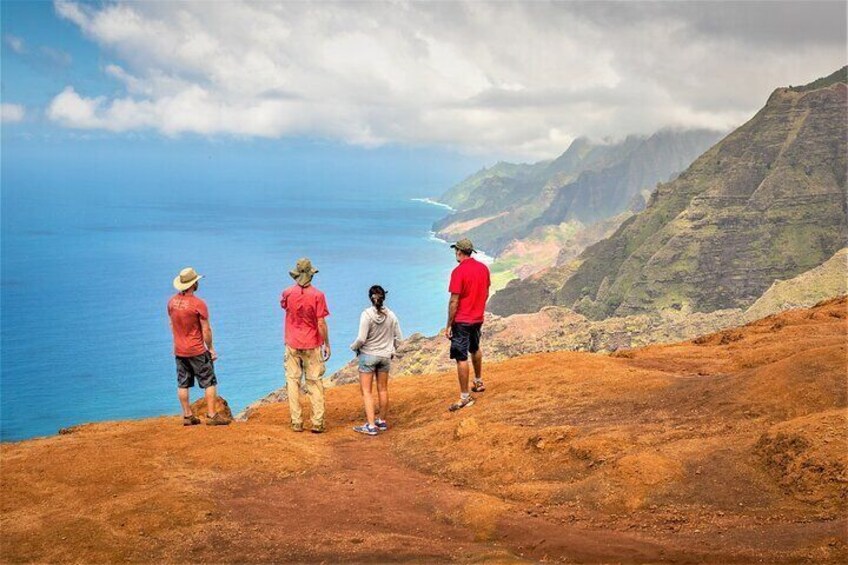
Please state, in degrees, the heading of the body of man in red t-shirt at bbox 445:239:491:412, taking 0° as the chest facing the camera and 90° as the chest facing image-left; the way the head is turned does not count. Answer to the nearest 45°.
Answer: approximately 135°

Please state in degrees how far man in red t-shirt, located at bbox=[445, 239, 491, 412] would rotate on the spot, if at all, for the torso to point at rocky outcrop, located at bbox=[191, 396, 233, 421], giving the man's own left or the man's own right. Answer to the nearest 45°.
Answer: approximately 45° to the man's own left

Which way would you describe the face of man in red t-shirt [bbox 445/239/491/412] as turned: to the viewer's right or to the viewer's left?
to the viewer's left

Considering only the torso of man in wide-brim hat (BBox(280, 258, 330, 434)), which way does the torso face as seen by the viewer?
away from the camera

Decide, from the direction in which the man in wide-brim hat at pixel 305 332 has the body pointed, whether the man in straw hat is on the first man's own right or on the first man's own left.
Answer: on the first man's own left

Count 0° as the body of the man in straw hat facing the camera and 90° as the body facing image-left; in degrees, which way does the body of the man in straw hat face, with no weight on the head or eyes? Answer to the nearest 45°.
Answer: approximately 225°
